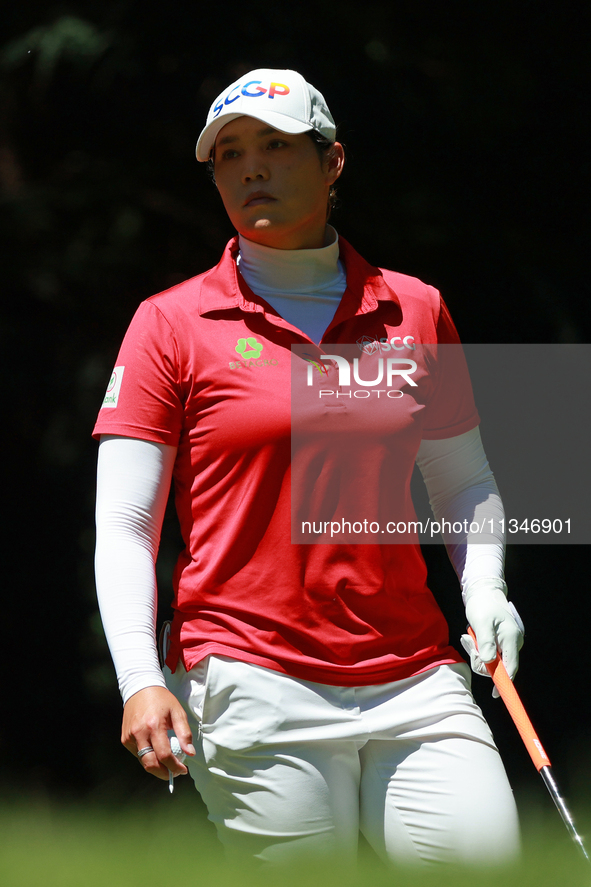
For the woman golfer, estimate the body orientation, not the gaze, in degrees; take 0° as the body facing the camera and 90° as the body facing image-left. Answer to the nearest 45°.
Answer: approximately 0°
